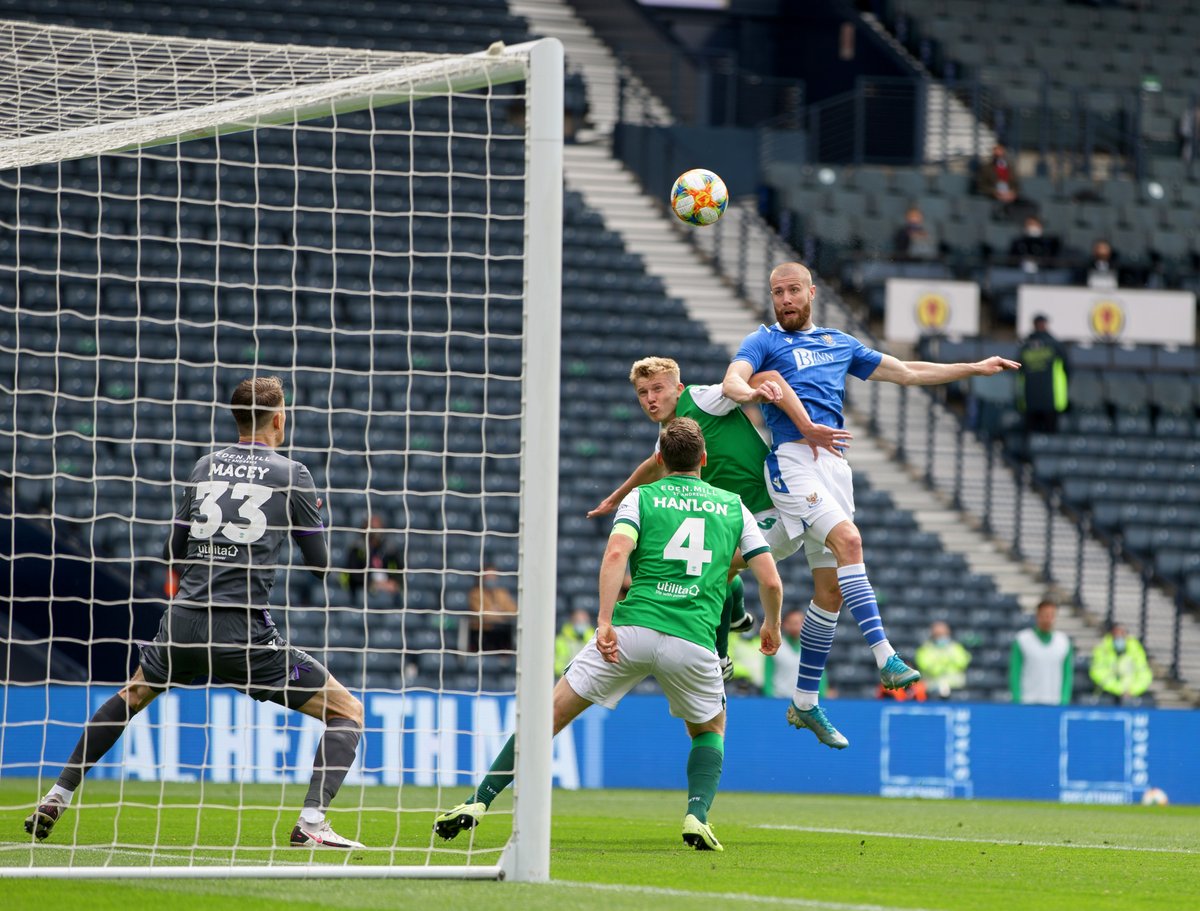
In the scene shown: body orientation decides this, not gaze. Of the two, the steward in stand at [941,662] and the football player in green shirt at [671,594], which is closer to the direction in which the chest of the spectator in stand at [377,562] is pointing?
the football player in green shirt

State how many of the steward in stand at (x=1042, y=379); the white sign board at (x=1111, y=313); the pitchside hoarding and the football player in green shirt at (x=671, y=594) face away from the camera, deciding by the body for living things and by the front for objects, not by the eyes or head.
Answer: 1

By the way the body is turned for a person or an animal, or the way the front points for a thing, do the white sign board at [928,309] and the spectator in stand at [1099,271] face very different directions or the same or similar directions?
same or similar directions

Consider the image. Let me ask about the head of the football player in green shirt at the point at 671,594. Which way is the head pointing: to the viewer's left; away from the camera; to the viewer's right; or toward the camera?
away from the camera

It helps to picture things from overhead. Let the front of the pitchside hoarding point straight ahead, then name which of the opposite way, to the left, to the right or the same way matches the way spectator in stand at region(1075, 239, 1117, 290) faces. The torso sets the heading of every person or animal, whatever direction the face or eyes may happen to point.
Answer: the same way

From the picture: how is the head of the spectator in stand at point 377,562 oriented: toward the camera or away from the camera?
toward the camera

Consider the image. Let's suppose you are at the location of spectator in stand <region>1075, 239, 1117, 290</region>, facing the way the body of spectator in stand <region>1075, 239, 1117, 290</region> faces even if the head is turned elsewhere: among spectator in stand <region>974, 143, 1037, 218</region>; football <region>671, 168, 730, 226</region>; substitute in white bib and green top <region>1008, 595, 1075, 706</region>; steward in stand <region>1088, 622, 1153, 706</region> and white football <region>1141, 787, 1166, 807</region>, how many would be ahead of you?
4

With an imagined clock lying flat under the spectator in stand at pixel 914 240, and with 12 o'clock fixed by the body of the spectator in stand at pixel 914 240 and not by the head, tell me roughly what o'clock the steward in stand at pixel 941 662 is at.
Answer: the steward in stand at pixel 941 662 is roughly at 12 o'clock from the spectator in stand at pixel 914 240.

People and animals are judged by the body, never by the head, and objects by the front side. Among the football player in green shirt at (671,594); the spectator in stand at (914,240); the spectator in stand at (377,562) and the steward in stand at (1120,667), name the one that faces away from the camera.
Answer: the football player in green shirt

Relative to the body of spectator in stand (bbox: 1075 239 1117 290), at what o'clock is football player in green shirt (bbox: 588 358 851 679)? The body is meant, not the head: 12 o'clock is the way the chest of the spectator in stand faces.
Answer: The football player in green shirt is roughly at 12 o'clock from the spectator in stand.

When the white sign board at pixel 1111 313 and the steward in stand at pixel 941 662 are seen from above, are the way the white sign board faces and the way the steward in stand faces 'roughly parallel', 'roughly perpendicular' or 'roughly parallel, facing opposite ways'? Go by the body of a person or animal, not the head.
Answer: roughly parallel

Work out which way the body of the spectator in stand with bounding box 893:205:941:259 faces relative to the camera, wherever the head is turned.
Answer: toward the camera

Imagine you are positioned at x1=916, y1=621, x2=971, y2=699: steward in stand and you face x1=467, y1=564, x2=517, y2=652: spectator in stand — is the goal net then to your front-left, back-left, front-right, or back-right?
front-left

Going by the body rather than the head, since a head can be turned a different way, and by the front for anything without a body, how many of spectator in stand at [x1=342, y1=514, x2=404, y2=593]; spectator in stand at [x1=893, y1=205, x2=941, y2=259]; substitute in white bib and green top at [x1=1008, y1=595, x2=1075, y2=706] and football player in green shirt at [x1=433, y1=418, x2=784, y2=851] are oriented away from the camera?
1

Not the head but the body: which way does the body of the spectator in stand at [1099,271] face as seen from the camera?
toward the camera

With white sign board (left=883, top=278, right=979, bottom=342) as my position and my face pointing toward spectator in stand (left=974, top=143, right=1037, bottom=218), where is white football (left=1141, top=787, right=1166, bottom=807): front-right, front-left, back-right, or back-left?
back-right
